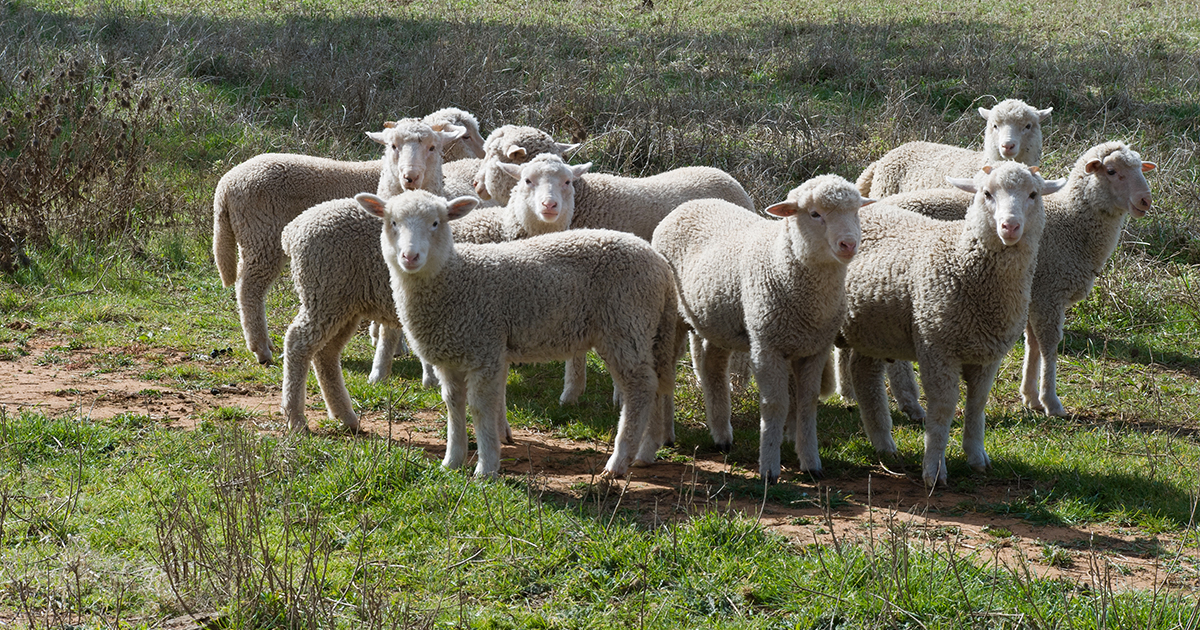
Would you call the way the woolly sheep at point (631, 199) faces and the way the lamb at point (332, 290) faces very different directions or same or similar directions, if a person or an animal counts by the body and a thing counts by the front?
very different directions

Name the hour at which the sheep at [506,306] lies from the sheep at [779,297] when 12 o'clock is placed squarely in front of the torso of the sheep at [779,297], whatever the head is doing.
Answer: the sheep at [506,306] is roughly at 4 o'clock from the sheep at [779,297].

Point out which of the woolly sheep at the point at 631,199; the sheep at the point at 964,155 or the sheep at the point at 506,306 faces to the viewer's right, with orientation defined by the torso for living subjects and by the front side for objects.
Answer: the sheep at the point at 964,155

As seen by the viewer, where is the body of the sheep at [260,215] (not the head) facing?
to the viewer's right

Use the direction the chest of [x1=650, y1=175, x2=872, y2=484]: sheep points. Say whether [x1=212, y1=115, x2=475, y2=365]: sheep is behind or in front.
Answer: behind

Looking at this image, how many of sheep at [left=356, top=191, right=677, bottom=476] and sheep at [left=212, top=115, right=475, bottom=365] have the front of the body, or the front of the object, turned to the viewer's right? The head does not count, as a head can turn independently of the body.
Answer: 1

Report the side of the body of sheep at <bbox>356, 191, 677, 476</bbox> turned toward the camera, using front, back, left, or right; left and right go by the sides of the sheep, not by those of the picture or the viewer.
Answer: left

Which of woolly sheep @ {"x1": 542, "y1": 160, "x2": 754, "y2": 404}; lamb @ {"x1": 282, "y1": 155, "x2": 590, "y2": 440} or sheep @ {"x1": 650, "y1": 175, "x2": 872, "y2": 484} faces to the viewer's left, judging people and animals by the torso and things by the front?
the woolly sheep

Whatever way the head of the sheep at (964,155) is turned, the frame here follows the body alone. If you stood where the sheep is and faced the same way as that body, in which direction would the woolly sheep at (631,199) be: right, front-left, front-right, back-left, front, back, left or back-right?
back-right

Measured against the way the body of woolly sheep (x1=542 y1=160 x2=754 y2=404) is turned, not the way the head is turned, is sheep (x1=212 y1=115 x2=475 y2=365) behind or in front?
in front

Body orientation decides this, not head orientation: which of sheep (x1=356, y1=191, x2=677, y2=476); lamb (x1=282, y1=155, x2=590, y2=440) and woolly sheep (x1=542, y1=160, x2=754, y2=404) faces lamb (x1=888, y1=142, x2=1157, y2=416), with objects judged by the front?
lamb (x1=282, y1=155, x2=590, y2=440)

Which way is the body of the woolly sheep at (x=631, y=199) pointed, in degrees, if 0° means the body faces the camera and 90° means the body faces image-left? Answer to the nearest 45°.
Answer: approximately 90°

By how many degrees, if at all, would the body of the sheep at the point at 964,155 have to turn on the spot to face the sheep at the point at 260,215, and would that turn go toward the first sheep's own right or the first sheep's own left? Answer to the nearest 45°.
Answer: approximately 135° to the first sheep's own right
